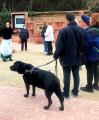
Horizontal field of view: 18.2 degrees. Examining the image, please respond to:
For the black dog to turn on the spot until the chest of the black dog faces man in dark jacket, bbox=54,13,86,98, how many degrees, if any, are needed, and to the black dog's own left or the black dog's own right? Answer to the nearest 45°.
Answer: approximately 90° to the black dog's own right

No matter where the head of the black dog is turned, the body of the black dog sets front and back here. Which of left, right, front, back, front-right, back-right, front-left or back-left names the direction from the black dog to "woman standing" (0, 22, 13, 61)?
front-right

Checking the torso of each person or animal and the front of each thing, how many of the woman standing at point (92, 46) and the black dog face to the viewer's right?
0

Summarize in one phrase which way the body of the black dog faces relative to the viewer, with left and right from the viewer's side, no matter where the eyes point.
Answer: facing away from the viewer and to the left of the viewer

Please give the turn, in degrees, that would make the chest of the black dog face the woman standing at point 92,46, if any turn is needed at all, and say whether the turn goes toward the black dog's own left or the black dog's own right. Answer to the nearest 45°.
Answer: approximately 90° to the black dog's own right

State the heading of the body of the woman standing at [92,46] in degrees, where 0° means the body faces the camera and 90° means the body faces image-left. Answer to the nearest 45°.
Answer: approximately 90°

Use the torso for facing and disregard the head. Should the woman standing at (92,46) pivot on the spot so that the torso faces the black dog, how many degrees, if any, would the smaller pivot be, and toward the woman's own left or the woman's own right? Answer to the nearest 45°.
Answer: approximately 45° to the woman's own left
